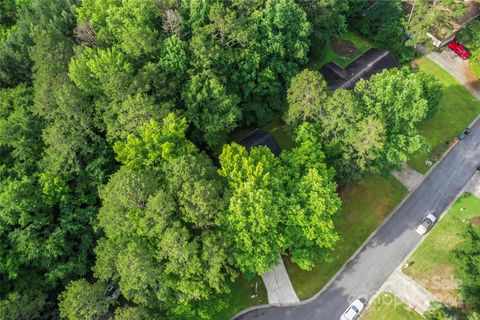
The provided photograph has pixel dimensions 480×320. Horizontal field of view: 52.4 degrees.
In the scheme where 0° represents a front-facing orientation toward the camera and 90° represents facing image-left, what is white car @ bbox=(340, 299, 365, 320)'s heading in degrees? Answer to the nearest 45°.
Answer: approximately 225°

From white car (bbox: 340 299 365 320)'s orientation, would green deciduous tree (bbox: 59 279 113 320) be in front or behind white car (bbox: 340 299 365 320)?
behind
